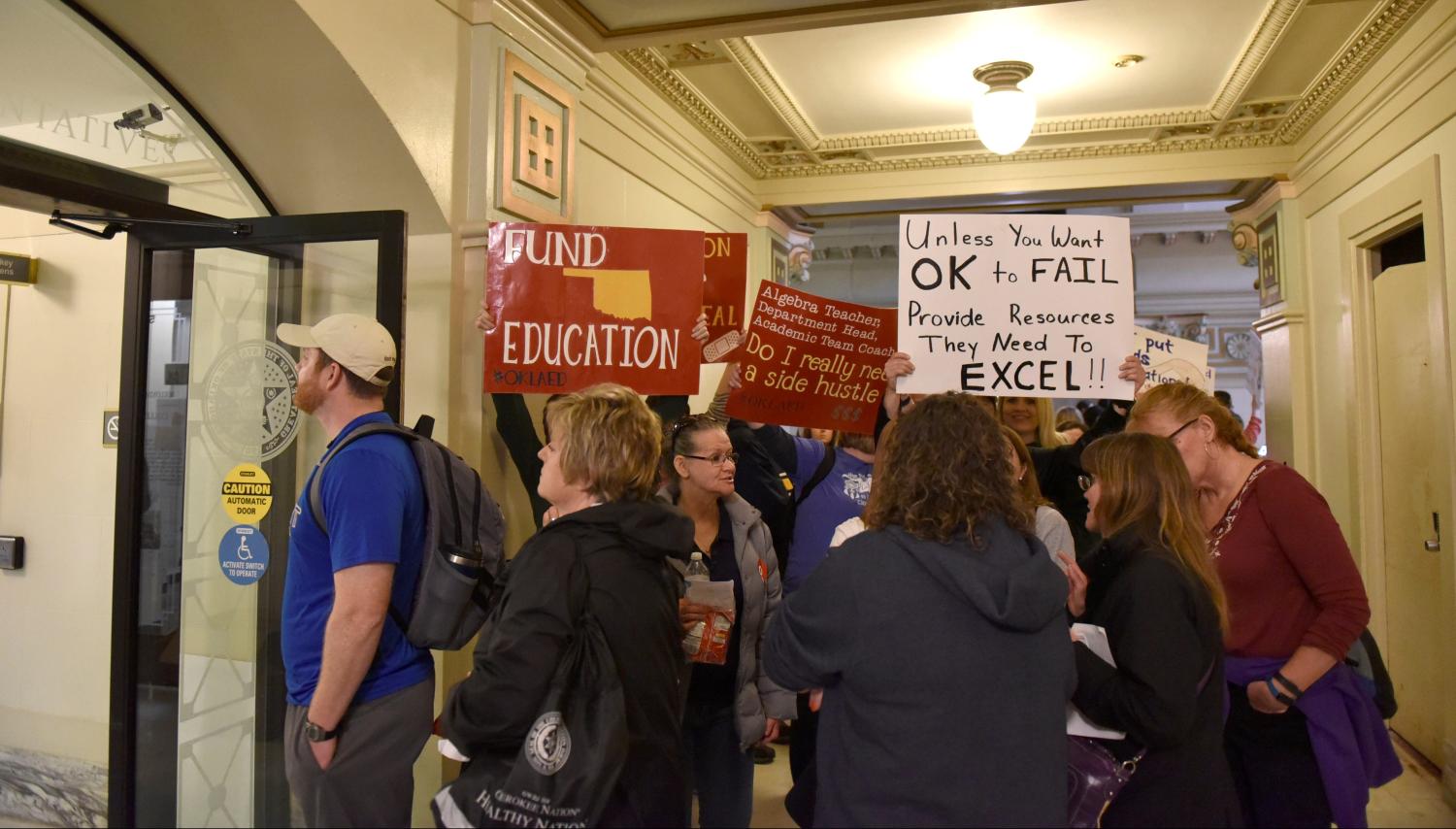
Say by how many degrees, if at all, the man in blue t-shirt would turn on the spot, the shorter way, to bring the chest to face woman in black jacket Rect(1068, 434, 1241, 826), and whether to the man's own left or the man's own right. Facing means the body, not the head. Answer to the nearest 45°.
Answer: approximately 135° to the man's own left

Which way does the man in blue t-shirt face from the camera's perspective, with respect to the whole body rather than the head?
to the viewer's left

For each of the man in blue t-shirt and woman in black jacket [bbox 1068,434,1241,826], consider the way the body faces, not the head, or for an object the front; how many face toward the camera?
0

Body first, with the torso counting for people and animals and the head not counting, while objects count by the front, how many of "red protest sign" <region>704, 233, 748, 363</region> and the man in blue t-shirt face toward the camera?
1

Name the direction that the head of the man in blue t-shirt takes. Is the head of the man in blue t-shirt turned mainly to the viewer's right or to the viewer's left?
to the viewer's left

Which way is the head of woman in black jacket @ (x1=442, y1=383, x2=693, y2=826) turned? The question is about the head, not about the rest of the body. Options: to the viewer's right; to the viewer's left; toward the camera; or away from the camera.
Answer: to the viewer's left

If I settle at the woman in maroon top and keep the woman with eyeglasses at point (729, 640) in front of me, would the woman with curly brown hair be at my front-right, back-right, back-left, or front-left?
front-left

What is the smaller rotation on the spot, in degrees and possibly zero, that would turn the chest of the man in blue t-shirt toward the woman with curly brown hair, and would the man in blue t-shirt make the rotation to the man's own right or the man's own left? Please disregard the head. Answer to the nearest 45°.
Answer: approximately 135° to the man's own left

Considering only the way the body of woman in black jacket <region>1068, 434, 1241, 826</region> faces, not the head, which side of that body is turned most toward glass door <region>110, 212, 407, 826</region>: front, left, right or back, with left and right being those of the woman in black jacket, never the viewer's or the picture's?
front

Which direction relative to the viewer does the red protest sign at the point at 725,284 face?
toward the camera

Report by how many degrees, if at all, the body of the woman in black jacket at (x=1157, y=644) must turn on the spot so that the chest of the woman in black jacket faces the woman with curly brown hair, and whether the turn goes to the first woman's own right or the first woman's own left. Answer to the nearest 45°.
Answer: approximately 45° to the first woman's own left

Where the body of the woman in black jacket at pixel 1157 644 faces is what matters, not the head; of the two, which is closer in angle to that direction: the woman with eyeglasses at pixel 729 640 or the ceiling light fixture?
the woman with eyeglasses

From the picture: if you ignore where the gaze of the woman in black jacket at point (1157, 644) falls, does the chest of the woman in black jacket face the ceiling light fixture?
no

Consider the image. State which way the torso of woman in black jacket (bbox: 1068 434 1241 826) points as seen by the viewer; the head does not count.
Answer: to the viewer's left

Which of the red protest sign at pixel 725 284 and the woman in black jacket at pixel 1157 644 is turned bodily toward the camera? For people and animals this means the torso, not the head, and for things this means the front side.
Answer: the red protest sign

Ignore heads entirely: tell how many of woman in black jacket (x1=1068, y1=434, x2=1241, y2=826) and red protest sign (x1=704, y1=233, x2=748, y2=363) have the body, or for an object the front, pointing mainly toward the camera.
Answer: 1
